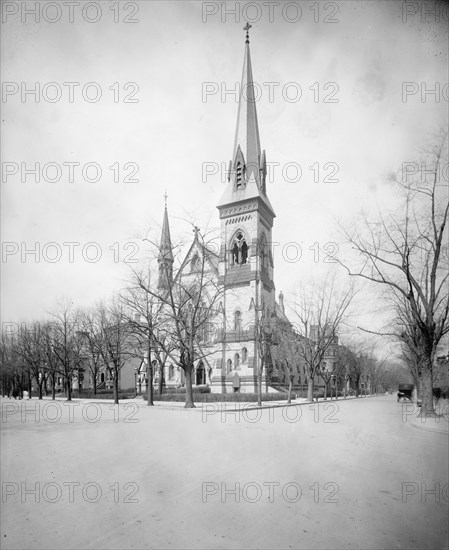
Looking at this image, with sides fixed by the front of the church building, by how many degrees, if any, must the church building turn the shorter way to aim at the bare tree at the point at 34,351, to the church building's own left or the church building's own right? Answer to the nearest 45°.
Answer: approximately 45° to the church building's own right

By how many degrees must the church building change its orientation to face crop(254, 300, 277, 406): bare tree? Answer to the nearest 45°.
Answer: approximately 45° to its left

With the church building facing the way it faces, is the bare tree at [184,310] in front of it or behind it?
in front

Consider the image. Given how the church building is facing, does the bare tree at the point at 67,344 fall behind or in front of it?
in front

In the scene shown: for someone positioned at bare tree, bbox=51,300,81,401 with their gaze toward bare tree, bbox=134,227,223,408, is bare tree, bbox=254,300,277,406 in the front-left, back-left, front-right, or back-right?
front-left
